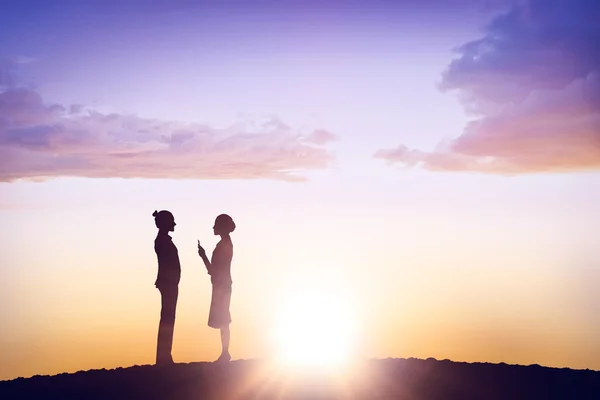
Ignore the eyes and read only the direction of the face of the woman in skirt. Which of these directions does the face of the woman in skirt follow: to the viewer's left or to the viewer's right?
to the viewer's left

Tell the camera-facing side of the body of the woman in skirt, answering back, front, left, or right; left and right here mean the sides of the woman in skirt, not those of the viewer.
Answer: left
